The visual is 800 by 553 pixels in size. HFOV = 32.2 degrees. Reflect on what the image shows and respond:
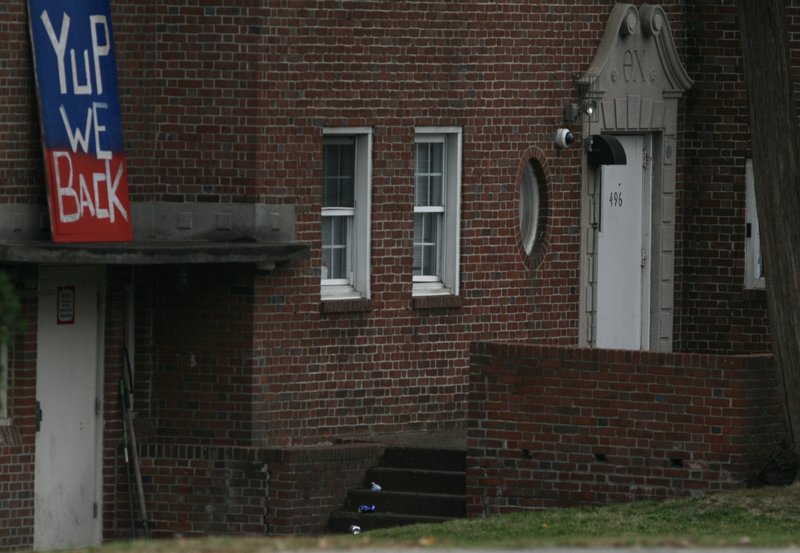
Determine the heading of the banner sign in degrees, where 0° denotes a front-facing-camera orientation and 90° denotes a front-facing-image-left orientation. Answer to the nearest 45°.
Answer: approximately 0°

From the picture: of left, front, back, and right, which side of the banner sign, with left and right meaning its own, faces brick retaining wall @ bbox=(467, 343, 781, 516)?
left

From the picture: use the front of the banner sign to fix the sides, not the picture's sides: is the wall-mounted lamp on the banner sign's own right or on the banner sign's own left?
on the banner sign's own left
